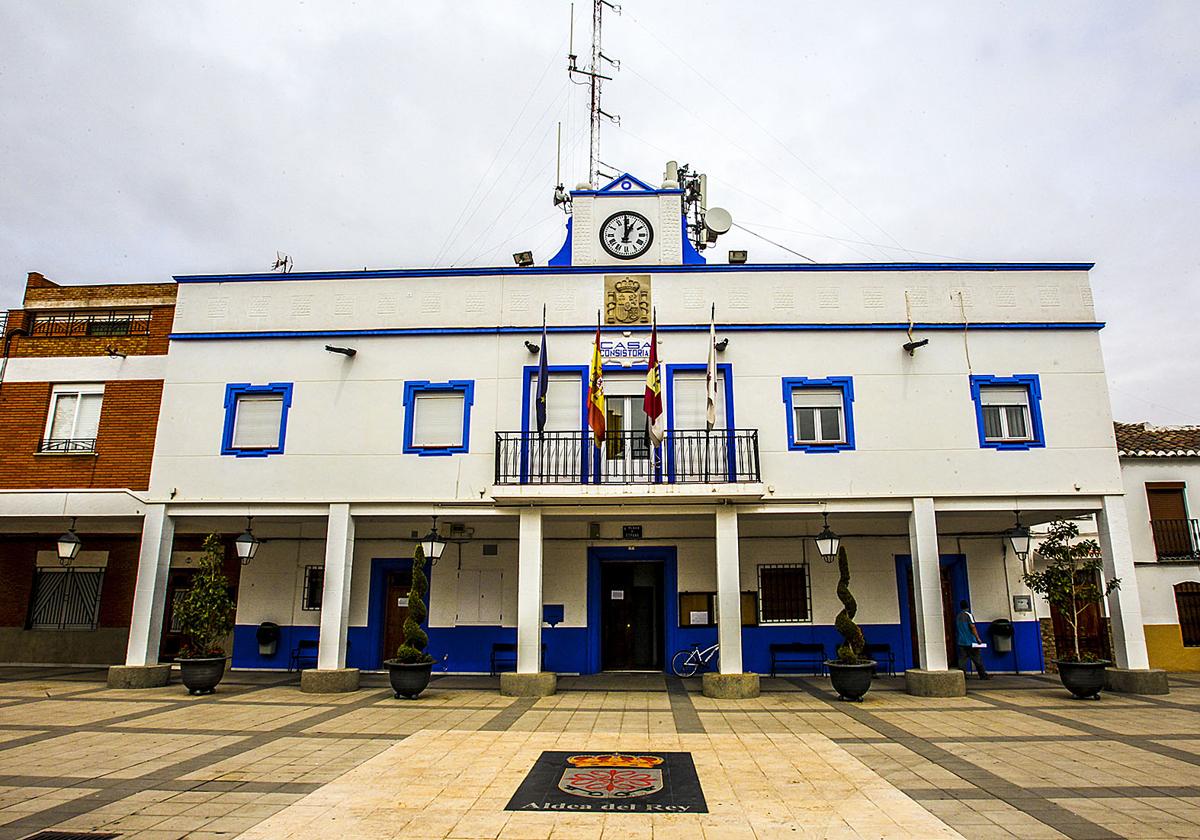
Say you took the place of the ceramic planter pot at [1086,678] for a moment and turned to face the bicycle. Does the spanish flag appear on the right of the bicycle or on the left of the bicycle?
left

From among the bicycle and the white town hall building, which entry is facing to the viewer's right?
the bicycle

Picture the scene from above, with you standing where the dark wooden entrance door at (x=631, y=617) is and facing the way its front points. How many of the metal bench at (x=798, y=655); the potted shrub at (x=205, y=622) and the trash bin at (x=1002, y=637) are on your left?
2

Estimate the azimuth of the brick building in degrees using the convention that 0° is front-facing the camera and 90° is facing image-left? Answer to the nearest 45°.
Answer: approximately 0°

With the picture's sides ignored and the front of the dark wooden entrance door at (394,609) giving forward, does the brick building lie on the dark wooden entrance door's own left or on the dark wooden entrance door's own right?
on the dark wooden entrance door's own right

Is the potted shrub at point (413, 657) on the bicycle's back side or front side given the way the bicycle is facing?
on the back side

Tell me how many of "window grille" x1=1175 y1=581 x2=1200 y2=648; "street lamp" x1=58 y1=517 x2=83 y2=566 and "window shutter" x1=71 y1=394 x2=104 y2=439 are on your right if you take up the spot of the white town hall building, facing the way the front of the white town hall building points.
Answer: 2

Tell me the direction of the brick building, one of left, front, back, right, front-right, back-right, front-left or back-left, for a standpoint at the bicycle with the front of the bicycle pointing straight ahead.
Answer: back

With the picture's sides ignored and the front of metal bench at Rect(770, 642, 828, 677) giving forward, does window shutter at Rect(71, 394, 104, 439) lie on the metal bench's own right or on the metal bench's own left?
on the metal bench's own right

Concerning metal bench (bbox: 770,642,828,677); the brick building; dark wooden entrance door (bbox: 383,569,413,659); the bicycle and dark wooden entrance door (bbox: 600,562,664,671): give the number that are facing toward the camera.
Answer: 4

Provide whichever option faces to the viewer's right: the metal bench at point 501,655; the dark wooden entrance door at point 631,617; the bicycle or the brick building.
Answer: the bicycle
